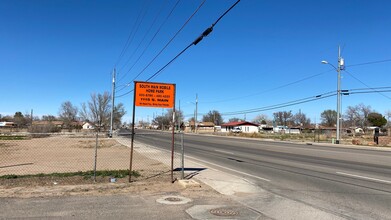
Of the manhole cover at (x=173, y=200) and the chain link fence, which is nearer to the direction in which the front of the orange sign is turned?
the manhole cover

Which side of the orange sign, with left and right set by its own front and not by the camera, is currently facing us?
front

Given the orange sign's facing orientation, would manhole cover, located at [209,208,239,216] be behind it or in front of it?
in front

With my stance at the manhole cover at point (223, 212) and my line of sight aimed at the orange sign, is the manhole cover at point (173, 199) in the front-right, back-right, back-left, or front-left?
front-left

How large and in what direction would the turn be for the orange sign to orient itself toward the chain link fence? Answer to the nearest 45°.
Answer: approximately 135° to its right

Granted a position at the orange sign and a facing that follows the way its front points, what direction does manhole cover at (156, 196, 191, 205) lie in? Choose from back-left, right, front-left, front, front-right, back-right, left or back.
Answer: front
